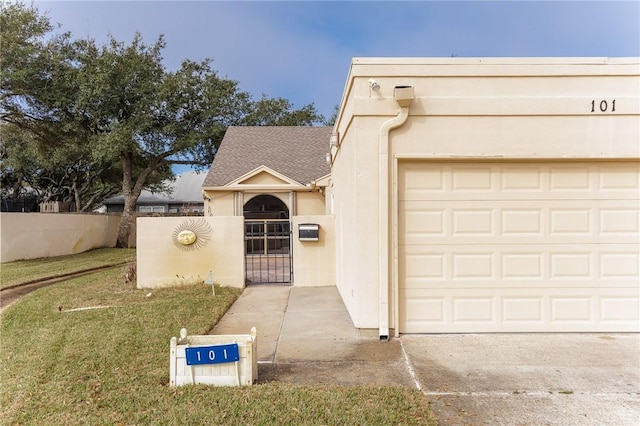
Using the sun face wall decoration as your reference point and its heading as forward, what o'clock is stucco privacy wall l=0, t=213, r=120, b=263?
The stucco privacy wall is roughly at 5 o'clock from the sun face wall decoration.

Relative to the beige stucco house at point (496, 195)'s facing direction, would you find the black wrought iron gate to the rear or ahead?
to the rear

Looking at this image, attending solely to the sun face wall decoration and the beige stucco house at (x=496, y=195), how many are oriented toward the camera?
2

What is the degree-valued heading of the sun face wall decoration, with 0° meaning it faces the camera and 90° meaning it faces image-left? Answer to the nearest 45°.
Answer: approximately 0°

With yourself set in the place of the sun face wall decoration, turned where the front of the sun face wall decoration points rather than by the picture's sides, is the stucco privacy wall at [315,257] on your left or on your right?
on your left

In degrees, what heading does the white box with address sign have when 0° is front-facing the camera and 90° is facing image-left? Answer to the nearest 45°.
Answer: approximately 0°

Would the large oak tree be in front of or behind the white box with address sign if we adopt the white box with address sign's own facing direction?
behind
